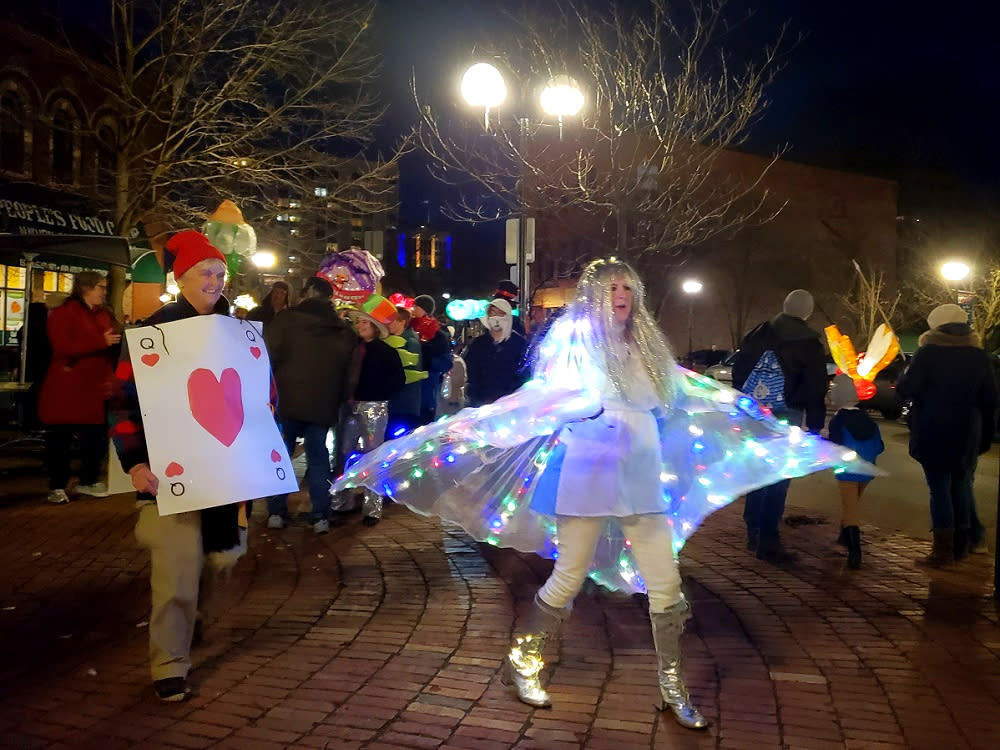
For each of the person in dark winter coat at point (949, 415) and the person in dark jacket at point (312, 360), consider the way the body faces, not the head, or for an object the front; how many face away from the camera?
2

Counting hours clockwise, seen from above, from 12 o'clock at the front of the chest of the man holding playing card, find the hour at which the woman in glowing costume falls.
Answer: The woman in glowing costume is roughly at 11 o'clock from the man holding playing card.

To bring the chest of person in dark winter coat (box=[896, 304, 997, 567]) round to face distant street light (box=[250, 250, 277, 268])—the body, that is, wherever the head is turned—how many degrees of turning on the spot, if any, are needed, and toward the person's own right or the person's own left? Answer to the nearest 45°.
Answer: approximately 45° to the person's own left

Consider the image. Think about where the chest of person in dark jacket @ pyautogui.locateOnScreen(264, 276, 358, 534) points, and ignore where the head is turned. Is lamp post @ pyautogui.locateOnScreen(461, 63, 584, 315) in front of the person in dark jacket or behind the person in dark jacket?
in front

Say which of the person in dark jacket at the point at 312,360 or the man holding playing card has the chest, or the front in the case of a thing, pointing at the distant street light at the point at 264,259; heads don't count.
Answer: the person in dark jacket

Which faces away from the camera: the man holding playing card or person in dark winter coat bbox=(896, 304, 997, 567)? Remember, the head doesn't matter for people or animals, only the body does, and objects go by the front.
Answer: the person in dark winter coat

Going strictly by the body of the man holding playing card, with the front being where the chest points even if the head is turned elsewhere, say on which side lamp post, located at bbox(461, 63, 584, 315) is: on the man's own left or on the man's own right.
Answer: on the man's own left

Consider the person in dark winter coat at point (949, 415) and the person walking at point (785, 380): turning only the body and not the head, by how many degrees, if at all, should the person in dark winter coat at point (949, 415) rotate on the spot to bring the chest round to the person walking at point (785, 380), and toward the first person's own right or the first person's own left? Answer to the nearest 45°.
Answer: approximately 135° to the first person's own left

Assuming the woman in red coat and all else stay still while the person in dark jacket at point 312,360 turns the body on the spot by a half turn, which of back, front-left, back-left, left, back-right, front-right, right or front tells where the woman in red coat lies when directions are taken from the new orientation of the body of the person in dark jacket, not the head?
back-right

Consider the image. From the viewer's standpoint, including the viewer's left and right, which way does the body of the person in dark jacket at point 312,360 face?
facing away from the viewer

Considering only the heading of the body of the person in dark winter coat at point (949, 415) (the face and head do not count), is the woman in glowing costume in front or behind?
behind

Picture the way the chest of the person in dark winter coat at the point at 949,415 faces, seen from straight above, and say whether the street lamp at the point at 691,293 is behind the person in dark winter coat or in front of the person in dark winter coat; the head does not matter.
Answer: in front

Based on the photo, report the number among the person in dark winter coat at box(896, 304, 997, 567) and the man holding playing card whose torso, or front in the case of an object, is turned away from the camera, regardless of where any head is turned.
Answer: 1

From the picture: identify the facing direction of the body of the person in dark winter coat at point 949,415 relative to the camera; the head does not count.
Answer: away from the camera

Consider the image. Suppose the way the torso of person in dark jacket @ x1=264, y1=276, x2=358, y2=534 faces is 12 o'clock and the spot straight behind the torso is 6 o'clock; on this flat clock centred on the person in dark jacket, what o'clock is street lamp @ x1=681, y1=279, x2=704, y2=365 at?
The street lamp is roughly at 1 o'clock from the person in dark jacket.

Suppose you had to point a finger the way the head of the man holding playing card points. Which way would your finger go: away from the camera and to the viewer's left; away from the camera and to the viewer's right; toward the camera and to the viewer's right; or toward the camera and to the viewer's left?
toward the camera and to the viewer's right

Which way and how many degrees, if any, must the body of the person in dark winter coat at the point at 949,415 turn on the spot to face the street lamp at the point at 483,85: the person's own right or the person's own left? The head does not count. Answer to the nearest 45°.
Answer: approximately 90° to the person's own left
